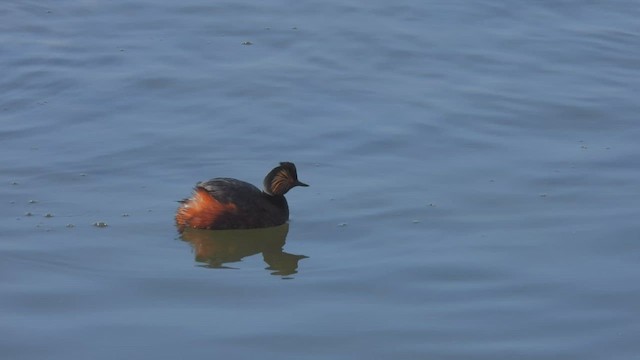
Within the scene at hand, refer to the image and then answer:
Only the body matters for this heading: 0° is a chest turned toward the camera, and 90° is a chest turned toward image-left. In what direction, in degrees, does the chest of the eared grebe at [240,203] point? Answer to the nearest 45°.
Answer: approximately 270°
